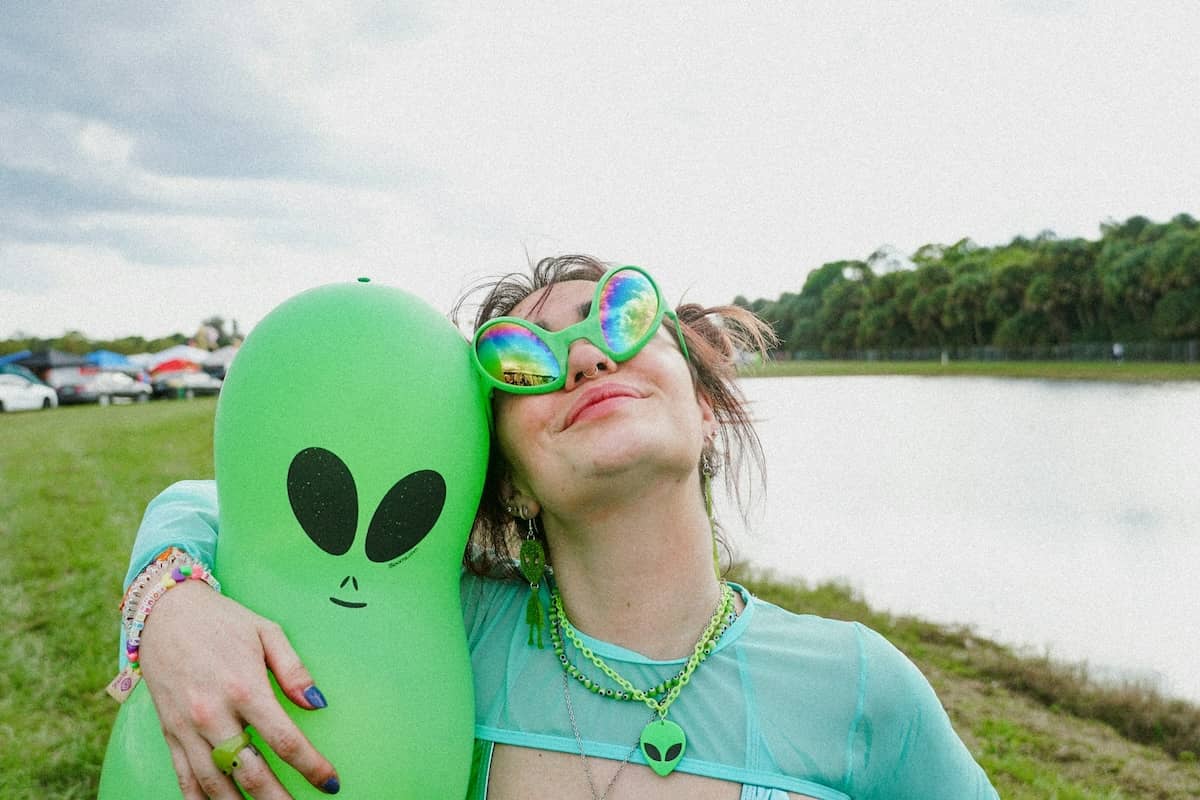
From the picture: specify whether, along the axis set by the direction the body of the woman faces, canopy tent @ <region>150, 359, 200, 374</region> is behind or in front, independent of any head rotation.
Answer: behind

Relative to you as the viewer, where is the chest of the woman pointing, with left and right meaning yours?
facing the viewer

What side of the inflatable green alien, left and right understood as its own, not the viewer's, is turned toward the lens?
front

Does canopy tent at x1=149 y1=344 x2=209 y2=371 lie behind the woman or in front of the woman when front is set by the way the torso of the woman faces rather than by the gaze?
behind

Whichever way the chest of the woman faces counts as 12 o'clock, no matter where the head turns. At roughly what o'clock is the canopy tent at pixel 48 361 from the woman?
The canopy tent is roughly at 5 o'clock from the woman.
